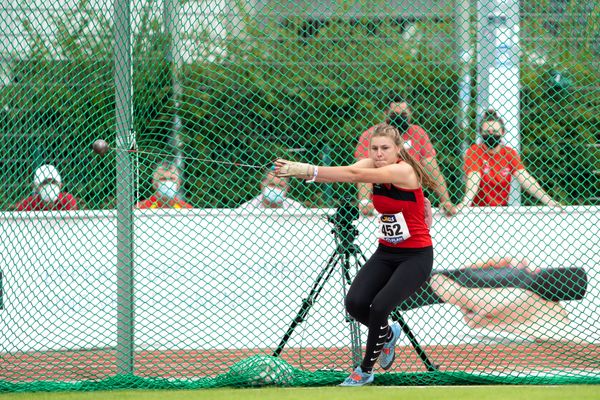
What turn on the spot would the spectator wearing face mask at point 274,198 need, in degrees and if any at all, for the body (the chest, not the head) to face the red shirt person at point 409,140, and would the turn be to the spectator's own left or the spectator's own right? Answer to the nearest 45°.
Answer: approximately 45° to the spectator's own left

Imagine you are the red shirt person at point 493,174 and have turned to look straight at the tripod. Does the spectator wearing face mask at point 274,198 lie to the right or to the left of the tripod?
right

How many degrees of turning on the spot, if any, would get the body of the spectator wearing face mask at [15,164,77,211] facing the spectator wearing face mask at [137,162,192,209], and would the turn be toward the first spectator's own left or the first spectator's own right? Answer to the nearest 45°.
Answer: approximately 90° to the first spectator's own left

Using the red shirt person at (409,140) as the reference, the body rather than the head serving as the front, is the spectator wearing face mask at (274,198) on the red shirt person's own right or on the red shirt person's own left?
on the red shirt person's own right

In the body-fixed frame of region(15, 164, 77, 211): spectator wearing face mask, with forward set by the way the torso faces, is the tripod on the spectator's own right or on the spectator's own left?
on the spectator's own left

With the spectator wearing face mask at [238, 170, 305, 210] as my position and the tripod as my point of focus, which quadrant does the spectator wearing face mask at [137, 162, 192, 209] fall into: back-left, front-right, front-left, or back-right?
back-right
